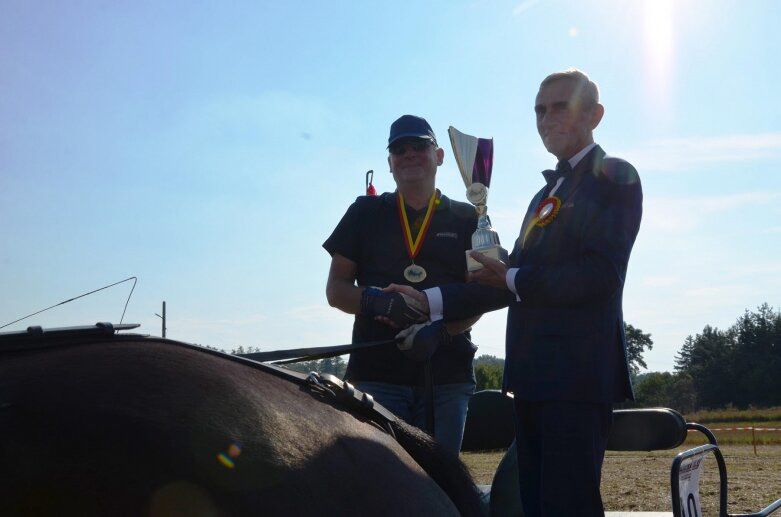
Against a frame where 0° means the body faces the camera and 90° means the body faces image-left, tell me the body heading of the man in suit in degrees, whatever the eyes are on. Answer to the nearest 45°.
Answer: approximately 45°

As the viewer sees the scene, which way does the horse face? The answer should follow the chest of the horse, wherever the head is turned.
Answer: to the viewer's left

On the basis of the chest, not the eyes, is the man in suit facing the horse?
yes

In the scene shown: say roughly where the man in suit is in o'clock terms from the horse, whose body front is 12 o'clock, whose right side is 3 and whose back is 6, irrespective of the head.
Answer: The man in suit is roughly at 5 o'clock from the horse.
